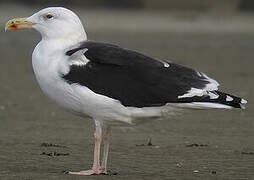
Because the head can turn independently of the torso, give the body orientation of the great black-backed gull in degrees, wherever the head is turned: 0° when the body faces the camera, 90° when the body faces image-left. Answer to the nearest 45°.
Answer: approximately 90°
